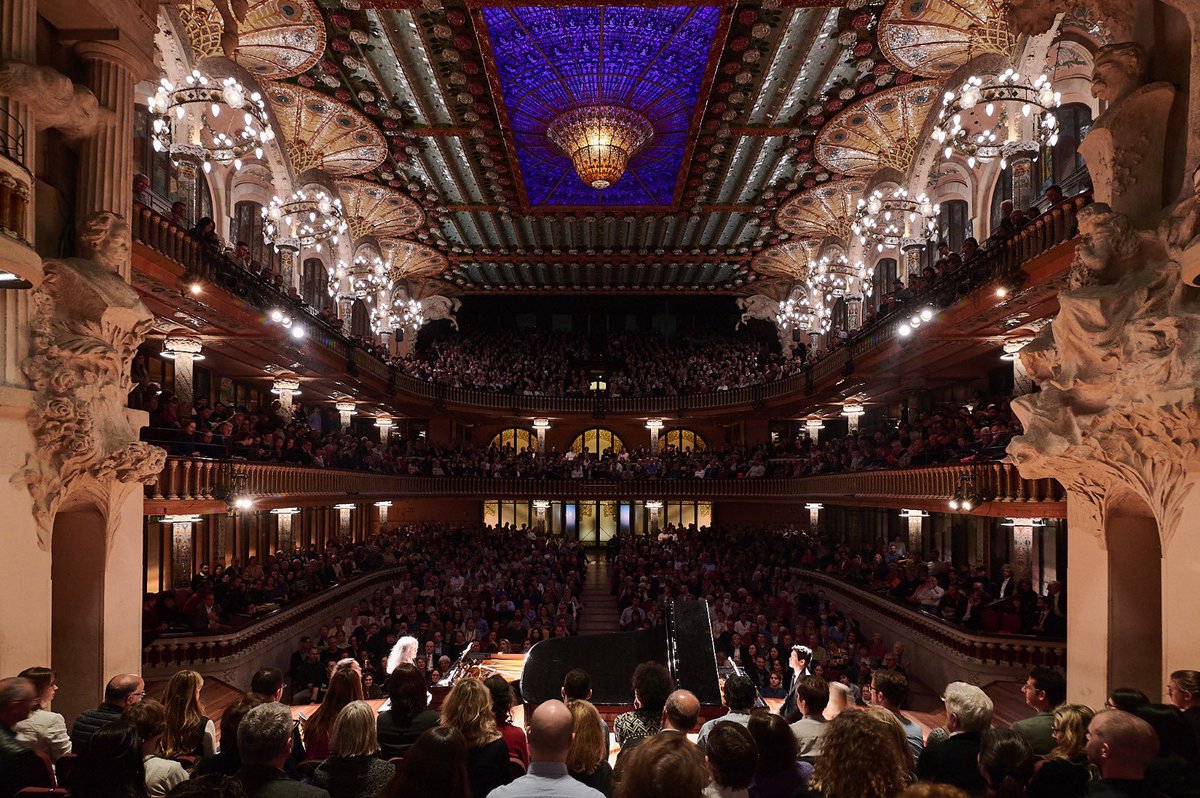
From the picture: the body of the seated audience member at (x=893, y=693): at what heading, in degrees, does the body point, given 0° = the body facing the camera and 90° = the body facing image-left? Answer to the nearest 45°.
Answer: approximately 135°

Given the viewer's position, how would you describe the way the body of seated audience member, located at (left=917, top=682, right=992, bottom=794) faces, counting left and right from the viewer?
facing away from the viewer and to the left of the viewer

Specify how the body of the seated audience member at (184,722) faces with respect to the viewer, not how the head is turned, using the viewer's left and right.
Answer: facing away from the viewer and to the right of the viewer

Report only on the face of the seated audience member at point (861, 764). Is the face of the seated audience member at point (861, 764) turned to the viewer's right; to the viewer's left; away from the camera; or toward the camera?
away from the camera

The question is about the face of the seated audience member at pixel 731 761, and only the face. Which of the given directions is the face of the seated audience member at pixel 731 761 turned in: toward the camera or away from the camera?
away from the camera

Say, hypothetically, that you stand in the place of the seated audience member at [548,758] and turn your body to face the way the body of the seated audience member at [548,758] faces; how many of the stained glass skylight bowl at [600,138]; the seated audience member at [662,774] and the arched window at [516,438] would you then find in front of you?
2

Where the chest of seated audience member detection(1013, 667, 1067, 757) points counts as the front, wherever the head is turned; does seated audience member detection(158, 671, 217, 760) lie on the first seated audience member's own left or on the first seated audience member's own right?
on the first seated audience member's own left

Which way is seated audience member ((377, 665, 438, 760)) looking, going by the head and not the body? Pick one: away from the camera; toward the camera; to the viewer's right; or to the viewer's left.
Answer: away from the camera

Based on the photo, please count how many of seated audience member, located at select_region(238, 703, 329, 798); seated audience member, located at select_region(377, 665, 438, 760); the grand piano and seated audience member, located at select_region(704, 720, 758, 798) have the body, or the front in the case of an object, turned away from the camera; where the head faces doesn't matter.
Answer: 3

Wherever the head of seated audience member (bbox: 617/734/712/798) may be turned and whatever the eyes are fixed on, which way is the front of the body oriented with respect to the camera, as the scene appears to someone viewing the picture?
away from the camera

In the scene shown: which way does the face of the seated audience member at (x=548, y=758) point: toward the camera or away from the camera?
away from the camera

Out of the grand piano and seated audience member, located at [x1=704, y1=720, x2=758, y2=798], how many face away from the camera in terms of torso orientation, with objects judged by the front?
1
